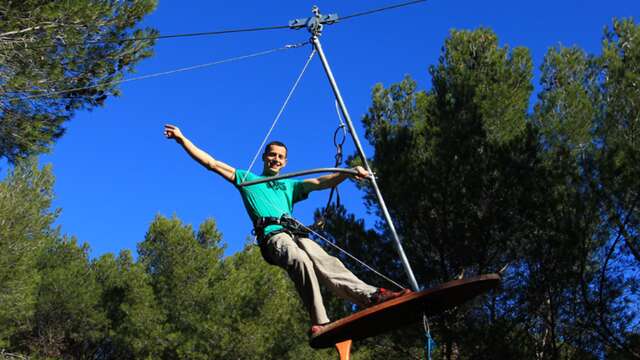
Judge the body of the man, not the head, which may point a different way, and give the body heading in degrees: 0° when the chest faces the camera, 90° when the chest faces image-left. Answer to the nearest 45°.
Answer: approximately 315°
